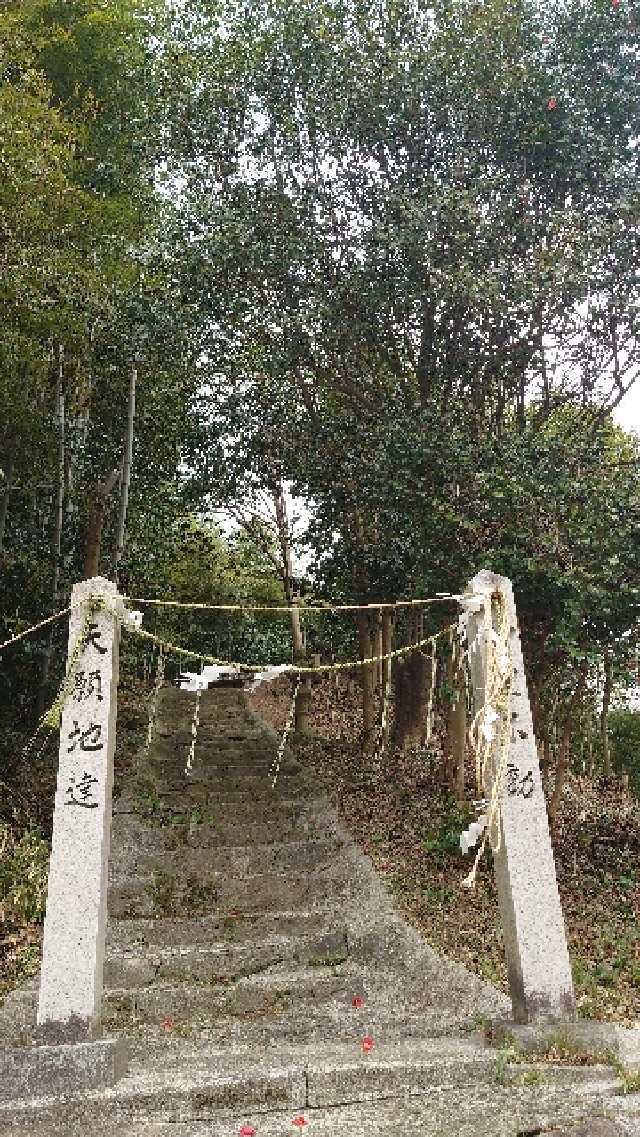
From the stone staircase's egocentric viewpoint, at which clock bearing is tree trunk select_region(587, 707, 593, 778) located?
The tree trunk is roughly at 7 o'clock from the stone staircase.

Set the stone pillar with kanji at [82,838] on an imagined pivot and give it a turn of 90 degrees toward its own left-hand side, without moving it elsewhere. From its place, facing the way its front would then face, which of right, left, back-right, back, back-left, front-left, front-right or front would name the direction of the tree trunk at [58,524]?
left

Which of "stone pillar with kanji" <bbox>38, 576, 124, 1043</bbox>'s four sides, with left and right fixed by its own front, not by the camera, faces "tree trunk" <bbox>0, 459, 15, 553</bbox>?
back

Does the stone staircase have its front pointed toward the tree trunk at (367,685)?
no

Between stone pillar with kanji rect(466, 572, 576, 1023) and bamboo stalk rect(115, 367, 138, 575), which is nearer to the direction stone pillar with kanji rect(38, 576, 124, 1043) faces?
the stone pillar with kanji

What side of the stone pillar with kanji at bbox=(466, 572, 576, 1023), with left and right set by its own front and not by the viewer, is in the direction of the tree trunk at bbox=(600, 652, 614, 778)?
back

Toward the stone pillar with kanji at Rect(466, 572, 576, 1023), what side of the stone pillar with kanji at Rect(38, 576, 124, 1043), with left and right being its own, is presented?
left

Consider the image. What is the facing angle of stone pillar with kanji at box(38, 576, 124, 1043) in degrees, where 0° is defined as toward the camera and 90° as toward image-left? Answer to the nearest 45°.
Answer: approximately 0°

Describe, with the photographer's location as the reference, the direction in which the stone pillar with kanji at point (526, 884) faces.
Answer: facing the viewer
